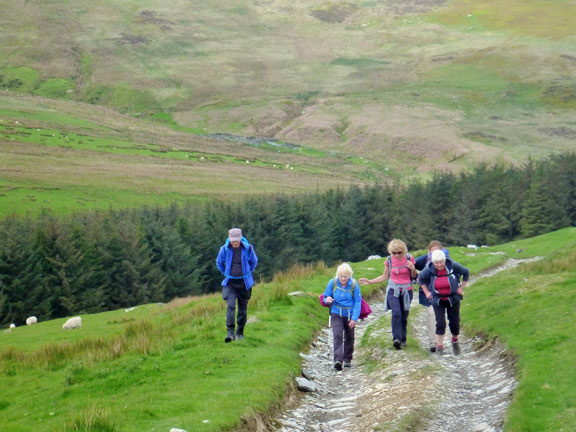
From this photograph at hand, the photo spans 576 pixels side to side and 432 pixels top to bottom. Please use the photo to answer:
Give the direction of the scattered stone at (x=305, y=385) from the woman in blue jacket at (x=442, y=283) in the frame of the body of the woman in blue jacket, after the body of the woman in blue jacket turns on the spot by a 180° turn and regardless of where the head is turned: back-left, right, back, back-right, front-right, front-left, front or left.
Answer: back-left

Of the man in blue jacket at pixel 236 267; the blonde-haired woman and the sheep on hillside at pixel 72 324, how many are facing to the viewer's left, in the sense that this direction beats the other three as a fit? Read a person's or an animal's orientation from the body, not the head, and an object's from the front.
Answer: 1

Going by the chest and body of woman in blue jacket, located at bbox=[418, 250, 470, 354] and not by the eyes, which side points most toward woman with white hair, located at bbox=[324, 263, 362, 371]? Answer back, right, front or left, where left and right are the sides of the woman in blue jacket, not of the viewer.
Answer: right

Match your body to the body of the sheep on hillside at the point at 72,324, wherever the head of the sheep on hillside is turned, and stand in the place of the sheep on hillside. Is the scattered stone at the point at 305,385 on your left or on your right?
on your left

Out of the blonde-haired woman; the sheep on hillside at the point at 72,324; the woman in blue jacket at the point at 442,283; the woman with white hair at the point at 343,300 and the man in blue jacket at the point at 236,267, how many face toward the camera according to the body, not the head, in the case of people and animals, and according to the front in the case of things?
4

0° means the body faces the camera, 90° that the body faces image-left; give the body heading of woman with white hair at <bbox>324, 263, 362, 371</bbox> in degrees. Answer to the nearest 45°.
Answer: approximately 0°

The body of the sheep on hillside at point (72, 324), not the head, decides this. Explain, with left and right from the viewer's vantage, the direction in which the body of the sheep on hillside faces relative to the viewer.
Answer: facing to the left of the viewer

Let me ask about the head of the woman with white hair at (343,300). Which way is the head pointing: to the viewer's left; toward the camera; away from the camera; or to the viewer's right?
toward the camera

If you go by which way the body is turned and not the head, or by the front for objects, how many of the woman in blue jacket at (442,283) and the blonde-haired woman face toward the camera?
2

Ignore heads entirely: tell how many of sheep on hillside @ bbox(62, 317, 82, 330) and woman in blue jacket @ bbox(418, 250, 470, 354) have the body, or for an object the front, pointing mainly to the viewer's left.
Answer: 1

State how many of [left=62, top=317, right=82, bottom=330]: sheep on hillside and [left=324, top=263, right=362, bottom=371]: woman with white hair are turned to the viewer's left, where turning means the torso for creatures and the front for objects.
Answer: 1

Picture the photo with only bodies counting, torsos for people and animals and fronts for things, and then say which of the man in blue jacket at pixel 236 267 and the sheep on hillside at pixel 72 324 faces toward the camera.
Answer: the man in blue jacket

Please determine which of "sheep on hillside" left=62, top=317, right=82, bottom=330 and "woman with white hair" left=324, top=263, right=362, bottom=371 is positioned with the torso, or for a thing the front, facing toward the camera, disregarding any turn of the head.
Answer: the woman with white hair

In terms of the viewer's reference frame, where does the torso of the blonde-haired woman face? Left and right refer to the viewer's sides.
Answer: facing the viewer
